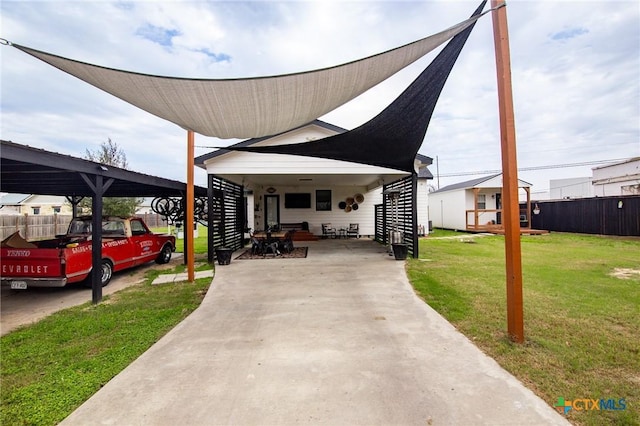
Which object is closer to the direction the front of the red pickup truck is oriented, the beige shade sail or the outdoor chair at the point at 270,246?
the outdoor chair

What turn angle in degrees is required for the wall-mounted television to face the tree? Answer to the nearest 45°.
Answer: approximately 90° to its right

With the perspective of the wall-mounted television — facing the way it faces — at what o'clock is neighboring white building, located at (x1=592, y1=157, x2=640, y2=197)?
The neighboring white building is roughly at 9 o'clock from the wall-mounted television.

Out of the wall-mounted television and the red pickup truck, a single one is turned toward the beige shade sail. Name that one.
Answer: the wall-mounted television

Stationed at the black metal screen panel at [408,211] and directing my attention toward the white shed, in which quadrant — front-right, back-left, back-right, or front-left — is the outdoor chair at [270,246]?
back-left

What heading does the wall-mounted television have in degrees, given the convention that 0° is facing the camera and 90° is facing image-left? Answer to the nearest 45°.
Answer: approximately 0°

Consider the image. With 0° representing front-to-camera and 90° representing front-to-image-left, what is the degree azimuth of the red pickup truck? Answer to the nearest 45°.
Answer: approximately 225°

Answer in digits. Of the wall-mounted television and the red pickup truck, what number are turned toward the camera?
1

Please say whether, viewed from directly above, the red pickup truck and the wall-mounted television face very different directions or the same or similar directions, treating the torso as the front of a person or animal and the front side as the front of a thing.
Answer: very different directions

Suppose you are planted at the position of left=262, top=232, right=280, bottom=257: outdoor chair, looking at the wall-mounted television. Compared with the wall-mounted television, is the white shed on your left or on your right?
right

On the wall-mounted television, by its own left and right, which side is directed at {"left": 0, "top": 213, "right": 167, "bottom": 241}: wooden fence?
right

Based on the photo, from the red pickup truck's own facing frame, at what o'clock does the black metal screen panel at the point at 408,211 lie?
The black metal screen panel is roughly at 2 o'clock from the red pickup truck.

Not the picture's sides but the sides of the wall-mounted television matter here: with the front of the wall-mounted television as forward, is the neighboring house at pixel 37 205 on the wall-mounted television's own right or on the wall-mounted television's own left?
on the wall-mounted television's own right
